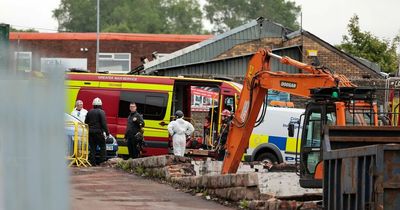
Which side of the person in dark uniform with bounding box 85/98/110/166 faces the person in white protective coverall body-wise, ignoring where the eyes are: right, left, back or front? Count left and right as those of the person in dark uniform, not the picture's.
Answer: front

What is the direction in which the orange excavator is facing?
to the viewer's left

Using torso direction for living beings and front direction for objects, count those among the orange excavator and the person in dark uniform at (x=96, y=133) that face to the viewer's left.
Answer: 1

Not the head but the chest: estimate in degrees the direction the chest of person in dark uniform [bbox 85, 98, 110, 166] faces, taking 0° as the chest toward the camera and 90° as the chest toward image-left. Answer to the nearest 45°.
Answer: approximately 180°

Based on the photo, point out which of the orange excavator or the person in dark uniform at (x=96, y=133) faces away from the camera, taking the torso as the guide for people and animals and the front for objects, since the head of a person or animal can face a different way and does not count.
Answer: the person in dark uniform
